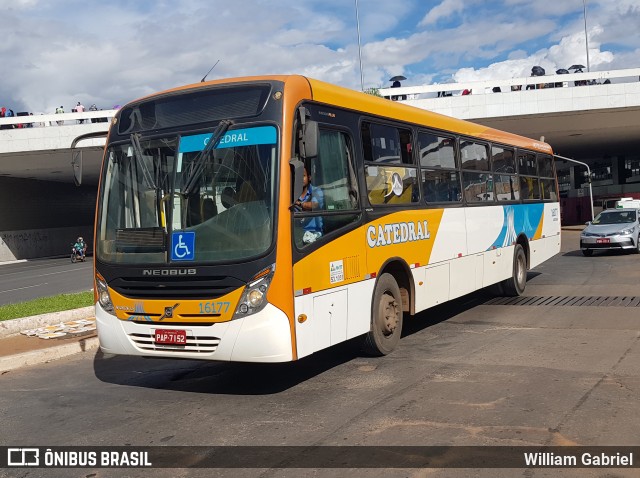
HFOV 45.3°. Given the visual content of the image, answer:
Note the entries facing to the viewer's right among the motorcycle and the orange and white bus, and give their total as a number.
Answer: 0

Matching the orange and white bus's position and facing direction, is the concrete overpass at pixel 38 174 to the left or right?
on its right

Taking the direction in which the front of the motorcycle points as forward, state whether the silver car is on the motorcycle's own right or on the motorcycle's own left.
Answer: on the motorcycle's own left

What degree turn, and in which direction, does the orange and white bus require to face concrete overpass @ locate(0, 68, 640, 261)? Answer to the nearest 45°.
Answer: approximately 135° to its right

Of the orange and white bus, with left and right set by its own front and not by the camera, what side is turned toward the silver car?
back

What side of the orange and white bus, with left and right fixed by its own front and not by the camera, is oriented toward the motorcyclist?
right

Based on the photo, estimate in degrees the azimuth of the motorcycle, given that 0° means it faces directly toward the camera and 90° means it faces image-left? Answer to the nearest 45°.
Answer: approximately 45°

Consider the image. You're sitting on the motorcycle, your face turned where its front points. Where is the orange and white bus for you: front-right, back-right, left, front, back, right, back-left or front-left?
front-left
